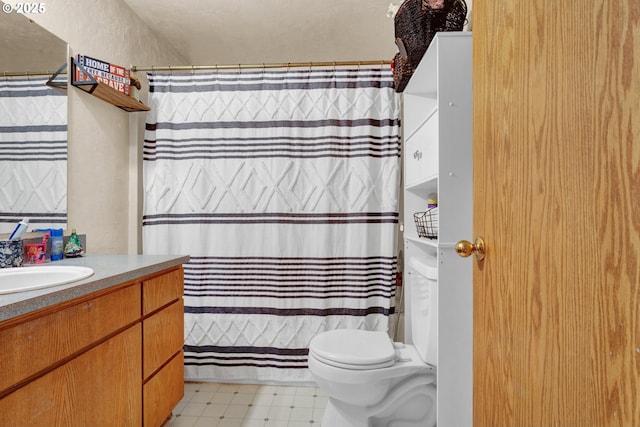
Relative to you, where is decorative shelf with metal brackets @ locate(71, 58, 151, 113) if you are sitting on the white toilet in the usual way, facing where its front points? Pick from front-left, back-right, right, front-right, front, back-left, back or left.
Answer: front

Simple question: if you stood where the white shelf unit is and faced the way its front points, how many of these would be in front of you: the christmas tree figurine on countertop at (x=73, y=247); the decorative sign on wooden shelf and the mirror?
3

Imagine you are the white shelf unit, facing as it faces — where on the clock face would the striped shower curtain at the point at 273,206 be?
The striped shower curtain is roughly at 1 o'clock from the white shelf unit.

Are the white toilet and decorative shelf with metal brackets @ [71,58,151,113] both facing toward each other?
yes

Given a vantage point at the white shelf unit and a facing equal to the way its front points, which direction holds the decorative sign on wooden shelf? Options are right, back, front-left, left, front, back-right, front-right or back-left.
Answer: front

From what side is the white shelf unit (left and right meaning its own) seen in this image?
left

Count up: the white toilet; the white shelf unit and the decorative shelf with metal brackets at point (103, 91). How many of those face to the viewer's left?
2

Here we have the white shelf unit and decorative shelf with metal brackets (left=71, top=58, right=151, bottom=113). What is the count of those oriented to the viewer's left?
1

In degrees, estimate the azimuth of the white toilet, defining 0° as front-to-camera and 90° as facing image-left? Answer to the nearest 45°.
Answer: approximately 90°

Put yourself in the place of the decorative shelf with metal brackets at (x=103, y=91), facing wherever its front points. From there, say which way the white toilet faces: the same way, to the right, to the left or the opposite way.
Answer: the opposite way

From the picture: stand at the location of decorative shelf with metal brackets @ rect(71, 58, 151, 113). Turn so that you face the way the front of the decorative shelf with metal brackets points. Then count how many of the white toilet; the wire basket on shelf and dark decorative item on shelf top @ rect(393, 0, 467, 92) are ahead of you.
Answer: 3

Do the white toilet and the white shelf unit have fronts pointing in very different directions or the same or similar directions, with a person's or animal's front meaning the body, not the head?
same or similar directions

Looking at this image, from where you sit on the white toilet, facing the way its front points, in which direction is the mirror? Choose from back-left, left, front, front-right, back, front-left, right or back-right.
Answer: front

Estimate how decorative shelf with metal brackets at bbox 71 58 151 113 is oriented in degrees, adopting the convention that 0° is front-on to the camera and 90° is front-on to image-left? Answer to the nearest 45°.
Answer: approximately 315°
